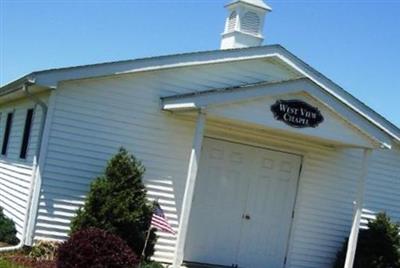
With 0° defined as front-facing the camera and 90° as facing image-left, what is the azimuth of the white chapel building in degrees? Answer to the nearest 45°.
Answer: approximately 315°

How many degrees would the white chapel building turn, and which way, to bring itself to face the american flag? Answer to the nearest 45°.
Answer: approximately 90° to its right

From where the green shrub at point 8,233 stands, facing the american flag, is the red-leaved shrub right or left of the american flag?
right

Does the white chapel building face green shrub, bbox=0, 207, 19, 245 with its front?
no

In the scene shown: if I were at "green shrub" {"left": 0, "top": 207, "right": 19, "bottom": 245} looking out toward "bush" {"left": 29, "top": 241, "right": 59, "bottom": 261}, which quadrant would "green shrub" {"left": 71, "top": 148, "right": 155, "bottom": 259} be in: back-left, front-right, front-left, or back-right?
front-left

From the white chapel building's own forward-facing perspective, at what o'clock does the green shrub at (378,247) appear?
The green shrub is roughly at 10 o'clock from the white chapel building.

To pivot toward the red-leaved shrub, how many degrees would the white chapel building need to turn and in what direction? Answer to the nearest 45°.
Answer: approximately 90° to its right
